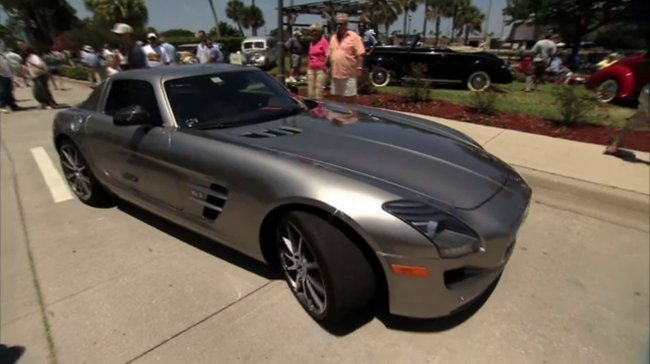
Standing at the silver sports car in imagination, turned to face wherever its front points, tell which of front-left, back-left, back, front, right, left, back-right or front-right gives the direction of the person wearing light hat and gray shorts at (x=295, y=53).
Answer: back-left

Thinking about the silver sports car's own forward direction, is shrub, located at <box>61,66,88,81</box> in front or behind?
behind

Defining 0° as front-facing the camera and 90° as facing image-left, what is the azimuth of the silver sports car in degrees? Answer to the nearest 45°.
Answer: approximately 315°

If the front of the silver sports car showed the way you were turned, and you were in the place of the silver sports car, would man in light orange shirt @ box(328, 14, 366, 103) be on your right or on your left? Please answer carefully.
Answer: on your left

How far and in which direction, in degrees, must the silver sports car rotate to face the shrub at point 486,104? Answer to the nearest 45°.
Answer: approximately 90° to its left
